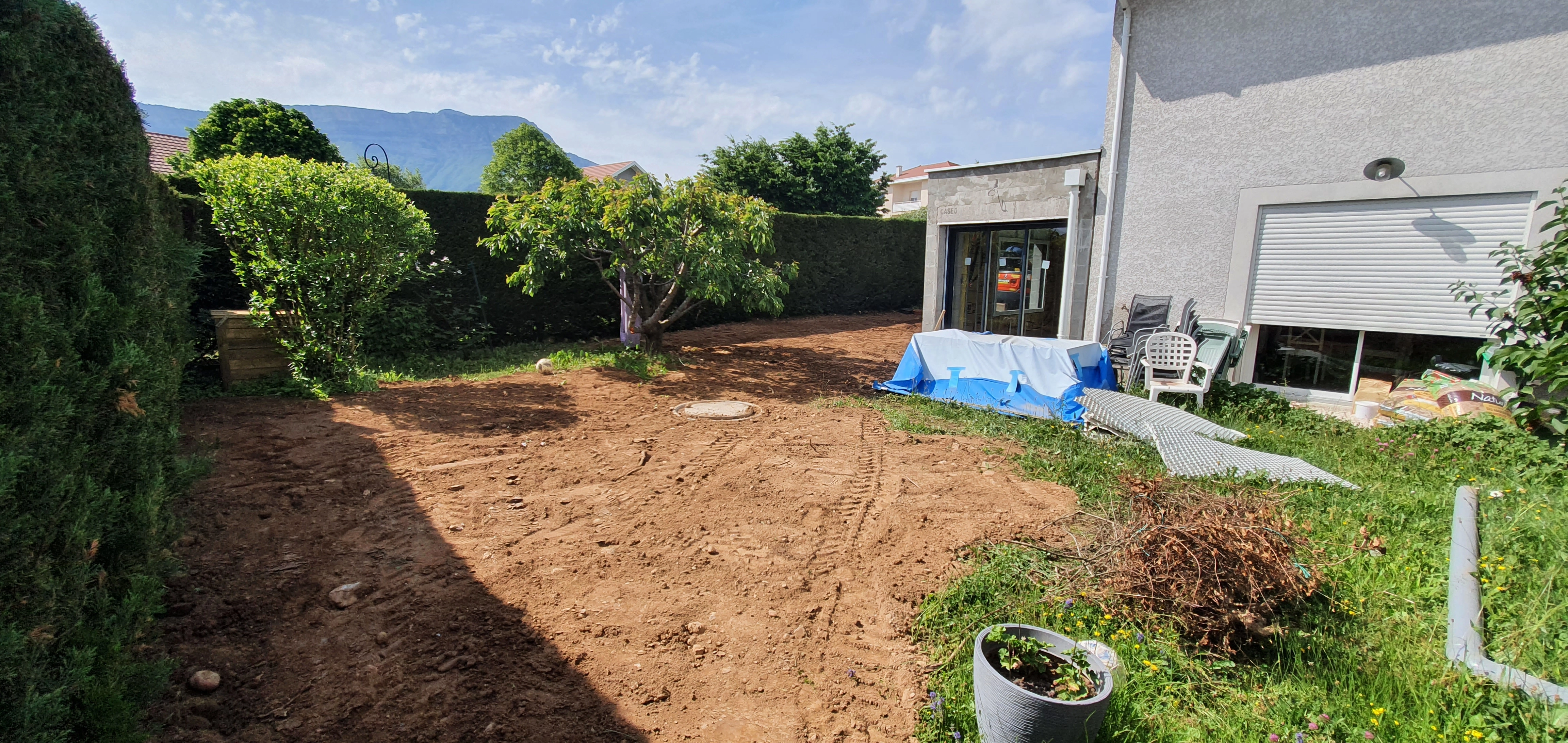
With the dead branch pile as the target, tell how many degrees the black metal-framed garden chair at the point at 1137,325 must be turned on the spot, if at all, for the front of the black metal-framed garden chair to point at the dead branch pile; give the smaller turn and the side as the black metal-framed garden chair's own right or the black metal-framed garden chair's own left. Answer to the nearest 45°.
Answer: approximately 45° to the black metal-framed garden chair's own left

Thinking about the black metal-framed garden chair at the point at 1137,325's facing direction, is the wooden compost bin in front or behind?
in front

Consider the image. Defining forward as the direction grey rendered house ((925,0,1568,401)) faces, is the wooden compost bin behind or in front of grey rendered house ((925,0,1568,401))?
in front

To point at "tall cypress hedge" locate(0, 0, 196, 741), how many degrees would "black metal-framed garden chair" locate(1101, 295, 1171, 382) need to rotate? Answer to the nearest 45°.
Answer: approximately 45° to its left

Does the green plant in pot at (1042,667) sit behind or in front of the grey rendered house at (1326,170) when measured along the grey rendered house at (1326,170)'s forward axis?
in front

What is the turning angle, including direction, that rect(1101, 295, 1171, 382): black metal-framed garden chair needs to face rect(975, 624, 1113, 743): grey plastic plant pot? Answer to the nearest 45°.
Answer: approximately 45° to its left

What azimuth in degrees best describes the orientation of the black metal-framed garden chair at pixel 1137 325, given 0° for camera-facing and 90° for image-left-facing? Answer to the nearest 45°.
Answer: approximately 45°

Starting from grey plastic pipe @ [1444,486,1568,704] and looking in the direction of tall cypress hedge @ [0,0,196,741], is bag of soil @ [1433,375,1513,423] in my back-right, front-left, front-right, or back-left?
back-right

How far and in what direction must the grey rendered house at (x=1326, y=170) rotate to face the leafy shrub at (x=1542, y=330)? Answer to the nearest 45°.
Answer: approximately 90° to its left

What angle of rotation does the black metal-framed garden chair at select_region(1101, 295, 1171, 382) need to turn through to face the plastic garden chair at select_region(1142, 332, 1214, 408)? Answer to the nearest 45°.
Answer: approximately 45° to its left

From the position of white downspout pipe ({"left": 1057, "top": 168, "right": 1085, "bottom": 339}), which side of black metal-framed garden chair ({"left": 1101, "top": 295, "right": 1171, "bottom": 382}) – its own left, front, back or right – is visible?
right

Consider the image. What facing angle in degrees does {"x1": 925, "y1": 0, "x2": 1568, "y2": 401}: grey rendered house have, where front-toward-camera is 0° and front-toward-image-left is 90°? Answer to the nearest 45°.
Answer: approximately 45°
